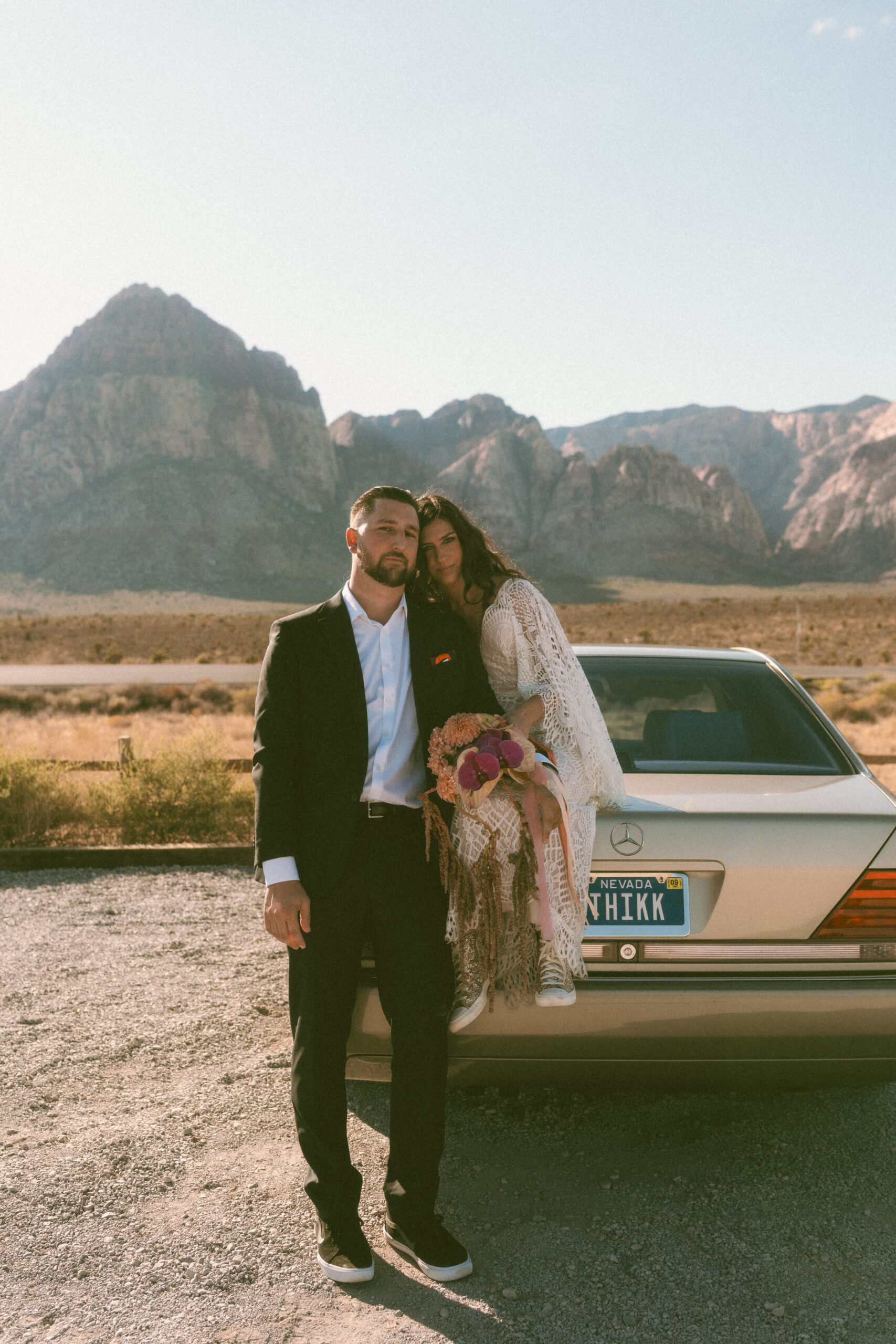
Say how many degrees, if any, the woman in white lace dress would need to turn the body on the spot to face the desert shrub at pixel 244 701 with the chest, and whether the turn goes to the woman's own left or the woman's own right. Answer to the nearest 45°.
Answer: approximately 135° to the woman's own right

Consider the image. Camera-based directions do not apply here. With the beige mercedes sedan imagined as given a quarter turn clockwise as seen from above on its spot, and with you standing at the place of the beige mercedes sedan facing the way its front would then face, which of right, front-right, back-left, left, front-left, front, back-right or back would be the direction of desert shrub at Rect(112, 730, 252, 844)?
back-left

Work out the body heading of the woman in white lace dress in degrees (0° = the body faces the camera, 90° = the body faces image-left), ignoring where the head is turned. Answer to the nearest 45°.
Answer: approximately 45°

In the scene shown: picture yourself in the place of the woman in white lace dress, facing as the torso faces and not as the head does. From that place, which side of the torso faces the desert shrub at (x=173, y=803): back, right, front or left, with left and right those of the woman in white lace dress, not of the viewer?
right

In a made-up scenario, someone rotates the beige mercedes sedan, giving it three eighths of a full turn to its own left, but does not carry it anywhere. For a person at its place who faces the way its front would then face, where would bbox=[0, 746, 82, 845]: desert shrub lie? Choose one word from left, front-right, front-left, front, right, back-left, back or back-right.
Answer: right

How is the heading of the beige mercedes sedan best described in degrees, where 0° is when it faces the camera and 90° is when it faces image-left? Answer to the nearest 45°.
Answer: approximately 180°
